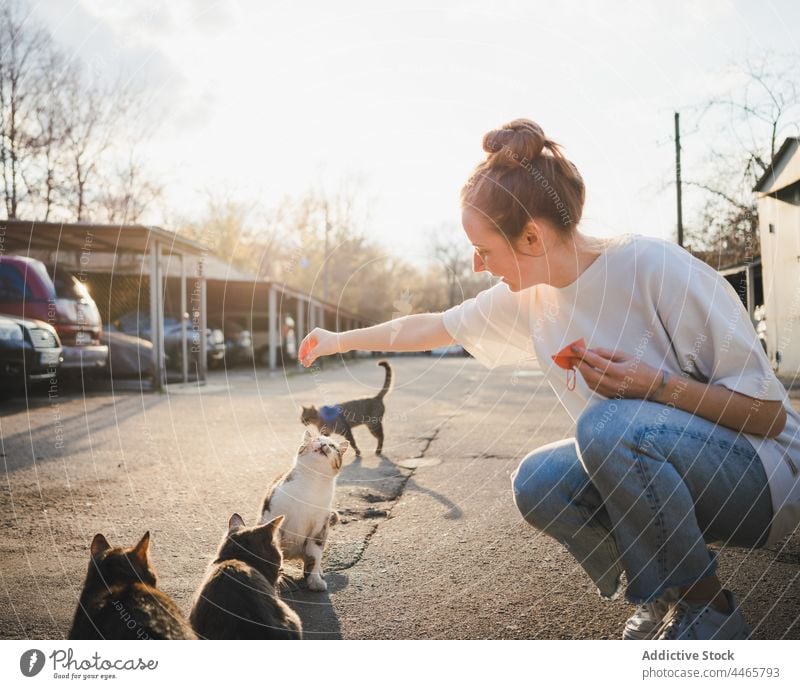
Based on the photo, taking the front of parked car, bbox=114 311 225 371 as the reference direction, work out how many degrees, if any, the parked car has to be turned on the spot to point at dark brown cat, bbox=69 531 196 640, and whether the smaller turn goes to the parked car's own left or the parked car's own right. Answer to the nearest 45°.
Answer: approximately 45° to the parked car's own right

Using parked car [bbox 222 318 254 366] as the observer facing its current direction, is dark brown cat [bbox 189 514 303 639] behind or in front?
in front

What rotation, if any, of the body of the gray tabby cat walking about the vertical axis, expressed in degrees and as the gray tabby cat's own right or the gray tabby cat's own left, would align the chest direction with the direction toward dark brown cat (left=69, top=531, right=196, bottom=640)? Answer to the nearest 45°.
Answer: approximately 90° to the gray tabby cat's own left

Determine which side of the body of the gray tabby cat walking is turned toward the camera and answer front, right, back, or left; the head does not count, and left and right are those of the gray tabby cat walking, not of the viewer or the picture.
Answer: left

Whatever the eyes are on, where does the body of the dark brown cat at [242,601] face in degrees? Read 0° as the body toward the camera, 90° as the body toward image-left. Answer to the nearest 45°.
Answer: approximately 180°

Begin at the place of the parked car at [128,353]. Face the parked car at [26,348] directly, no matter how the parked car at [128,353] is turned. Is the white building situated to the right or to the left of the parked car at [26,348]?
left

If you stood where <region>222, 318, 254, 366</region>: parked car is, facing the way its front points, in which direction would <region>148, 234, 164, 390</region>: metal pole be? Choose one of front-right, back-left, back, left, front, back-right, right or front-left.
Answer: front-right
